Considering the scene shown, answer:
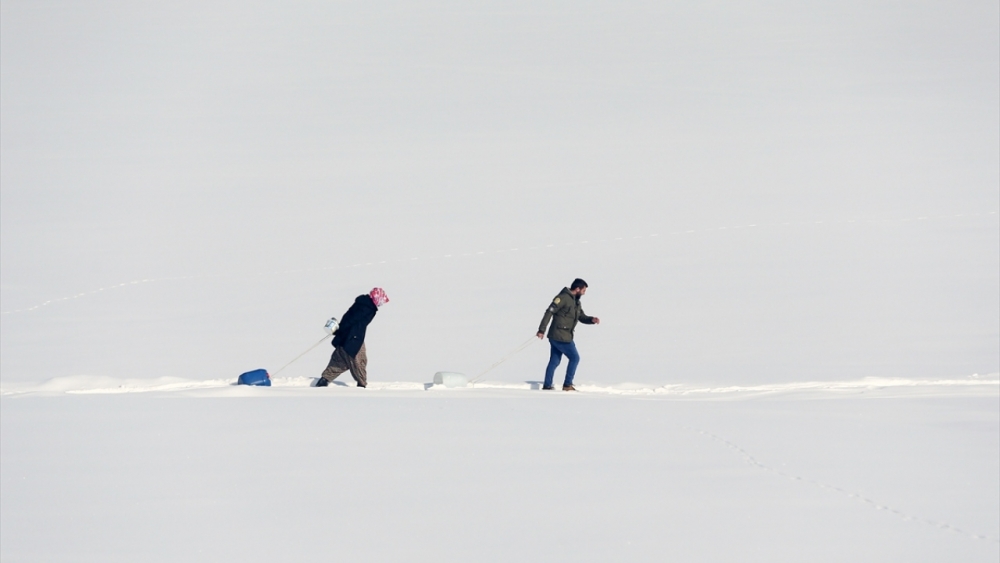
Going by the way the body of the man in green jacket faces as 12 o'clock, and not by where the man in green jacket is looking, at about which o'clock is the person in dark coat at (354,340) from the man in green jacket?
The person in dark coat is roughly at 6 o'clock from the man in green jacket.

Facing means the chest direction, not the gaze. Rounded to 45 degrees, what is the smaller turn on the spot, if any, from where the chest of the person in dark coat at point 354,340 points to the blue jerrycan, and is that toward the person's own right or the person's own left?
approximately 180°

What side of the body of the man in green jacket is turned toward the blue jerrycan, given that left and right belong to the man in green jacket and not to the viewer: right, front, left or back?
back

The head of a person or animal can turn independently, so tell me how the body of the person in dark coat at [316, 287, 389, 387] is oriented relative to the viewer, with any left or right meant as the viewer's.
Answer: facing to the right of the viewer

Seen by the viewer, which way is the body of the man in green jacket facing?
to the viewer's right

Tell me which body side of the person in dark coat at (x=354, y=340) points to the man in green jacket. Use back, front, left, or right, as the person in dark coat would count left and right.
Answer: front

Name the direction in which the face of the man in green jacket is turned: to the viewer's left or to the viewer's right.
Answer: to the viewer's right

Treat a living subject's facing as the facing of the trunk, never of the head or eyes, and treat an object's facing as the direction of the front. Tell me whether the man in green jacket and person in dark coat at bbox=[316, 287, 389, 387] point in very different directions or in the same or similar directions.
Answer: same or similar directions

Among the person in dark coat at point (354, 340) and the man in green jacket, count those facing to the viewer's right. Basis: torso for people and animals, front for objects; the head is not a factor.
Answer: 2

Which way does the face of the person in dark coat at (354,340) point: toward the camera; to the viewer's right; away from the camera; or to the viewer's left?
to the viewer's right

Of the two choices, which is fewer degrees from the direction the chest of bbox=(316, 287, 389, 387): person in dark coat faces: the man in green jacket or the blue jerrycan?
the man in green jacket
